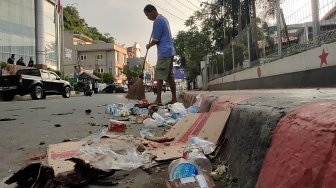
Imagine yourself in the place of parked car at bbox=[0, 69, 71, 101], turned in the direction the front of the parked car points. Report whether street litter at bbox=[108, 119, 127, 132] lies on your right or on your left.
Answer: on your right

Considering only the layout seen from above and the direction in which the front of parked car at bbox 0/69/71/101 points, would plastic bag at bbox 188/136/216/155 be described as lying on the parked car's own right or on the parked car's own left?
on the parked car's own right

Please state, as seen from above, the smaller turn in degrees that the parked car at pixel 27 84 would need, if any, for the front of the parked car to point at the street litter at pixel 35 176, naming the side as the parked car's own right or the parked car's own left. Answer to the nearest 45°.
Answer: approximately 135° to the parked car's own right

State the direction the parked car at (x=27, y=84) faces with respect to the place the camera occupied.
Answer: facing away from the viewer and to the right of the viewer

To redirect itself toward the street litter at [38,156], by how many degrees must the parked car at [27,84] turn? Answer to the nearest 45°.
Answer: approximately 135° to its right

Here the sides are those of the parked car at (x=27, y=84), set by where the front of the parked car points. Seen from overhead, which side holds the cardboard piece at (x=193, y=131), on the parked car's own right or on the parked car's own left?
on the parked car's own right
